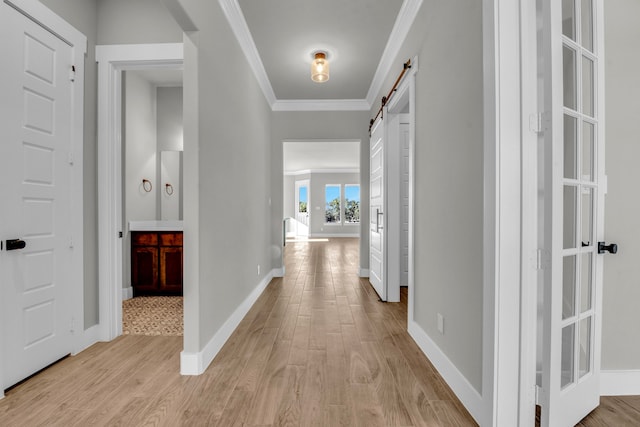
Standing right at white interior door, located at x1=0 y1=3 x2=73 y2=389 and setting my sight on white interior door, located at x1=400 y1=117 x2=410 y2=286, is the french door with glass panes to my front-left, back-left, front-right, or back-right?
front-right

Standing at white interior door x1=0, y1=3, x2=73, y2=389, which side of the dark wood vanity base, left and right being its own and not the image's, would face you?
front

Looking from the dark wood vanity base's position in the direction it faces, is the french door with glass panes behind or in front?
in front

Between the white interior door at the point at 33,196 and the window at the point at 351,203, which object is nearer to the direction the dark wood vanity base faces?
the white interior door

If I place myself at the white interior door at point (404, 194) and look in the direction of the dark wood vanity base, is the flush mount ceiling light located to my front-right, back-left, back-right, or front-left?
front-left

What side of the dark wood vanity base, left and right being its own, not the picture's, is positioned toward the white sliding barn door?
left

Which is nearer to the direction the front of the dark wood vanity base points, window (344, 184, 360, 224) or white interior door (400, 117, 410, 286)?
the white interior door

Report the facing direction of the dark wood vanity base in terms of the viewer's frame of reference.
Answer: facing the viewer

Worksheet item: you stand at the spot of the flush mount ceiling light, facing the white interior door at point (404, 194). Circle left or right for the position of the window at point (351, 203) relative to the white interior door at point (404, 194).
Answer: left

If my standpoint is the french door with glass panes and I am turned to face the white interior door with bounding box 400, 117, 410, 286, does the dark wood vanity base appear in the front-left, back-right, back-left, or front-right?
front-left

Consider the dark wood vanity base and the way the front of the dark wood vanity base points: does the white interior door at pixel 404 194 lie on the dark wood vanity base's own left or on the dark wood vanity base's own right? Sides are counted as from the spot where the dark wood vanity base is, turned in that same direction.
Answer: on the dark wood vanity base's own left

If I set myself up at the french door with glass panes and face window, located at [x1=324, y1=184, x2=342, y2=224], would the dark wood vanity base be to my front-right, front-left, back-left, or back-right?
front-left
